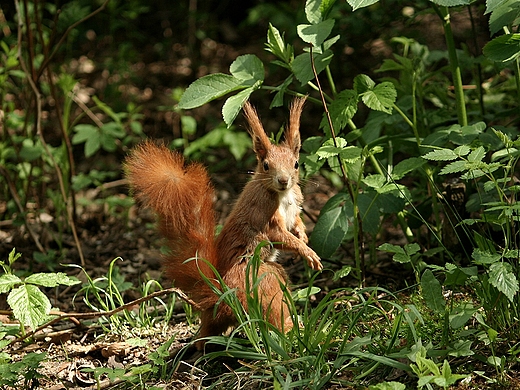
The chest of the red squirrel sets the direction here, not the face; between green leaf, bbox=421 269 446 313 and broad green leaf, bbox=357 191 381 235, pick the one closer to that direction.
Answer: the green leaf

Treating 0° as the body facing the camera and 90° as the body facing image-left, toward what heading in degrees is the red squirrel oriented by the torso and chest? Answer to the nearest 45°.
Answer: approximately 315°

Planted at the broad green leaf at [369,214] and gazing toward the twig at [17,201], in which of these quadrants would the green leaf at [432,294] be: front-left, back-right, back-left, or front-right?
back-left
